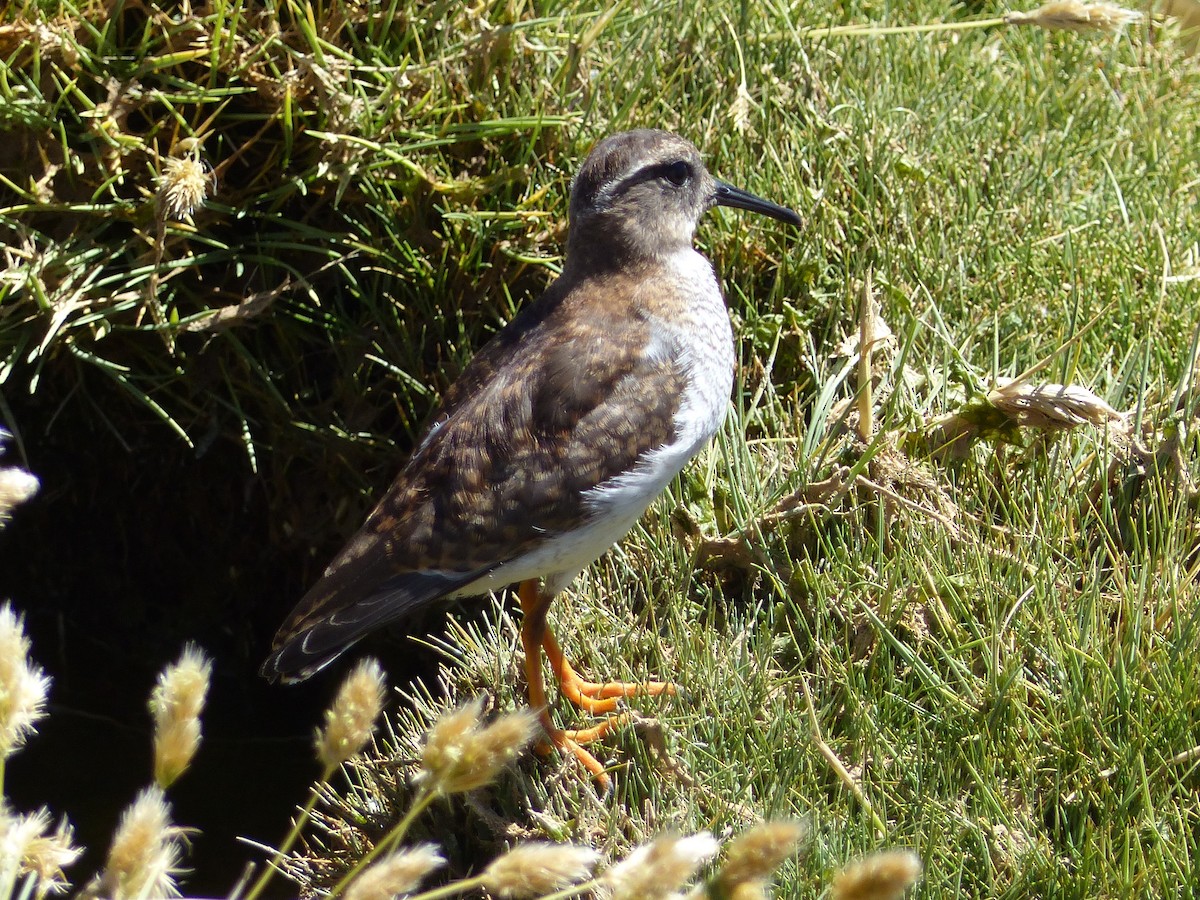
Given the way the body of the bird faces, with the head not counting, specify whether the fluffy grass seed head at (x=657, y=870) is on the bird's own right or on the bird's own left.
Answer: on the bird's own right

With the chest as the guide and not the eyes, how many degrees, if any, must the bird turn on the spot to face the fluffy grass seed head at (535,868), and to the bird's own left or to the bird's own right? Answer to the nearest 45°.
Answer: approximately 90° to the bird's own right

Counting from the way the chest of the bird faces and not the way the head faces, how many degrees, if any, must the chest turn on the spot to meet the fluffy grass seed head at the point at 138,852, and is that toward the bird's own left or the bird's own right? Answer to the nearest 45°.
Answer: approximately 90° to the bird's own right

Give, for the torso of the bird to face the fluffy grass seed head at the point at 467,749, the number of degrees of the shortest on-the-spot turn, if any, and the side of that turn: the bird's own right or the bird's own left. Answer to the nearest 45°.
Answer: approximately 90° to the bird's own right

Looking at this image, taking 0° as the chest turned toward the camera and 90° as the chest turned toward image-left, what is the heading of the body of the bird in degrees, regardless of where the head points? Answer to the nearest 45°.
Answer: approximately 270°
